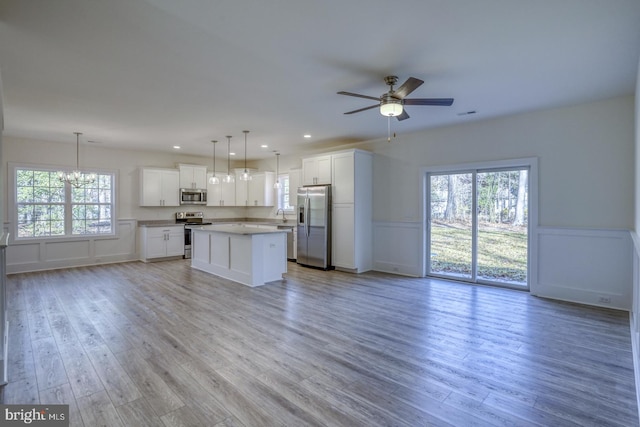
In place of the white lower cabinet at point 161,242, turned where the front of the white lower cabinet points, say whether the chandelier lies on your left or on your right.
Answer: on your right

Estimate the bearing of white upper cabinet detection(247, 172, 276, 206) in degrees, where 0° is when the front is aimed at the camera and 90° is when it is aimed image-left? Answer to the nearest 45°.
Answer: approximately 45°

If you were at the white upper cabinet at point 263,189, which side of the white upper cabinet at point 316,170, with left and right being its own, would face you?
right

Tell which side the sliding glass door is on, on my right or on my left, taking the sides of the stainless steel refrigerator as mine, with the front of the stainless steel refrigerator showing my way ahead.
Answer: on my left

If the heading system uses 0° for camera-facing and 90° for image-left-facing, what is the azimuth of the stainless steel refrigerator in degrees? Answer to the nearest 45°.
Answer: approximately 45°

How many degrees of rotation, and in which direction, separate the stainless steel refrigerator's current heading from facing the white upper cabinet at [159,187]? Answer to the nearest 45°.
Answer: approximately 45° to its right

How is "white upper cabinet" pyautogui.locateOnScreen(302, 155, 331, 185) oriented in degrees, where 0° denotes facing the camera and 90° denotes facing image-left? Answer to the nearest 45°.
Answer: approximately 45°
